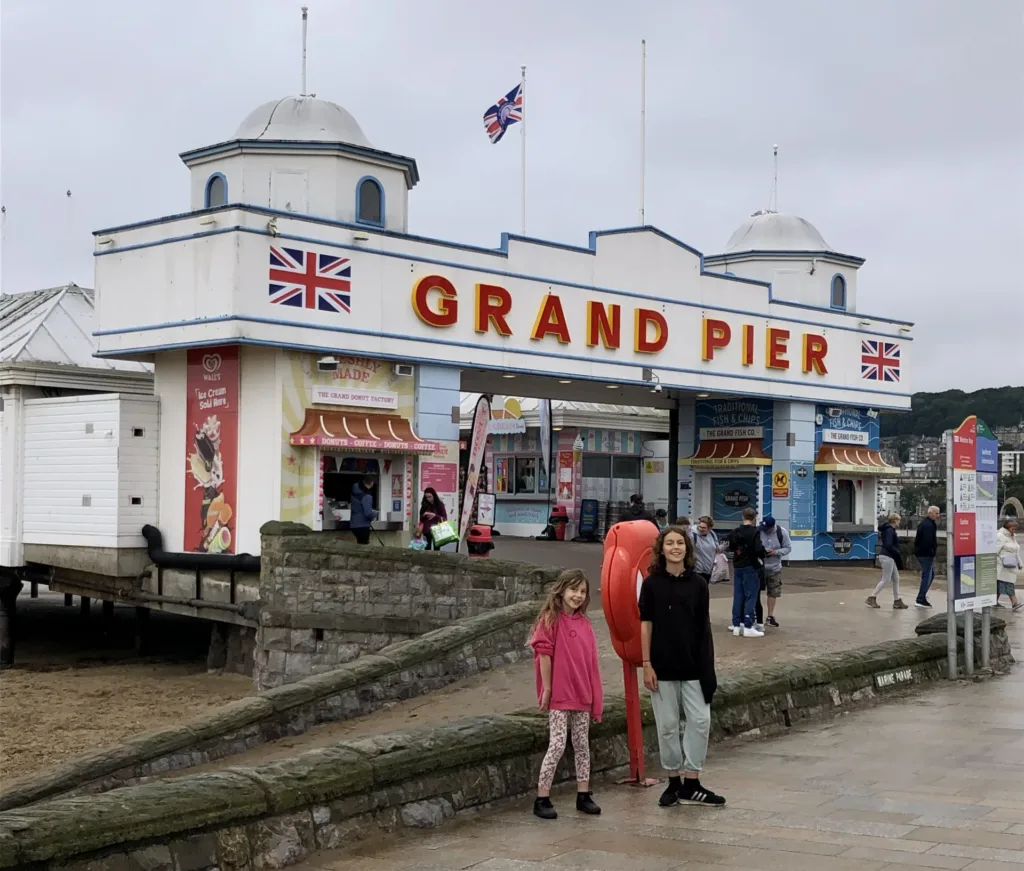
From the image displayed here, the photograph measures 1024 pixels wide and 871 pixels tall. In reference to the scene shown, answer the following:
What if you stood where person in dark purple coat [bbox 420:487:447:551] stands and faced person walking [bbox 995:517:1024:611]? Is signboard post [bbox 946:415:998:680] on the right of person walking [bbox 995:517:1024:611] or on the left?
right

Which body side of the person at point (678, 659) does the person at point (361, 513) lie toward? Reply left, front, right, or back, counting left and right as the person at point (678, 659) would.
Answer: back

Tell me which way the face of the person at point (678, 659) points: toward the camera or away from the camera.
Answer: toward the camera

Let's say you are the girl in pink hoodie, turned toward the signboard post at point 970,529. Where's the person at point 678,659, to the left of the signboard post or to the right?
right

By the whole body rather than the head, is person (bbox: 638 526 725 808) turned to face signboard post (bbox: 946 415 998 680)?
no

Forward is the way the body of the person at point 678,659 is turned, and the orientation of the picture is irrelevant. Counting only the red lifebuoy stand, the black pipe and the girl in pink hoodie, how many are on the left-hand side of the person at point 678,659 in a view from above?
0

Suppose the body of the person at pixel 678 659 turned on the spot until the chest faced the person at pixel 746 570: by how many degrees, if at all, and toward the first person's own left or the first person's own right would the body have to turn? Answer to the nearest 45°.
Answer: approximately 180°

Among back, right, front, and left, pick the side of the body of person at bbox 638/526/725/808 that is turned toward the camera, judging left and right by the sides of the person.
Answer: front

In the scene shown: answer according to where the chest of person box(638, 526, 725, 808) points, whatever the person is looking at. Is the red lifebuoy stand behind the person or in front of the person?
behind

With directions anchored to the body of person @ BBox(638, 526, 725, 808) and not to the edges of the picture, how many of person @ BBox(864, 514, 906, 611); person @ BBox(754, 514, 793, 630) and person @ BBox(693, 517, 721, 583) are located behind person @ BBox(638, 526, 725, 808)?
3

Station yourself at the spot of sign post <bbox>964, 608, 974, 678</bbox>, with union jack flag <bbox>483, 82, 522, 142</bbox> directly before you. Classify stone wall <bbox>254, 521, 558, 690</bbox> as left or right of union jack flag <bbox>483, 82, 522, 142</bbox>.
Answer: left
